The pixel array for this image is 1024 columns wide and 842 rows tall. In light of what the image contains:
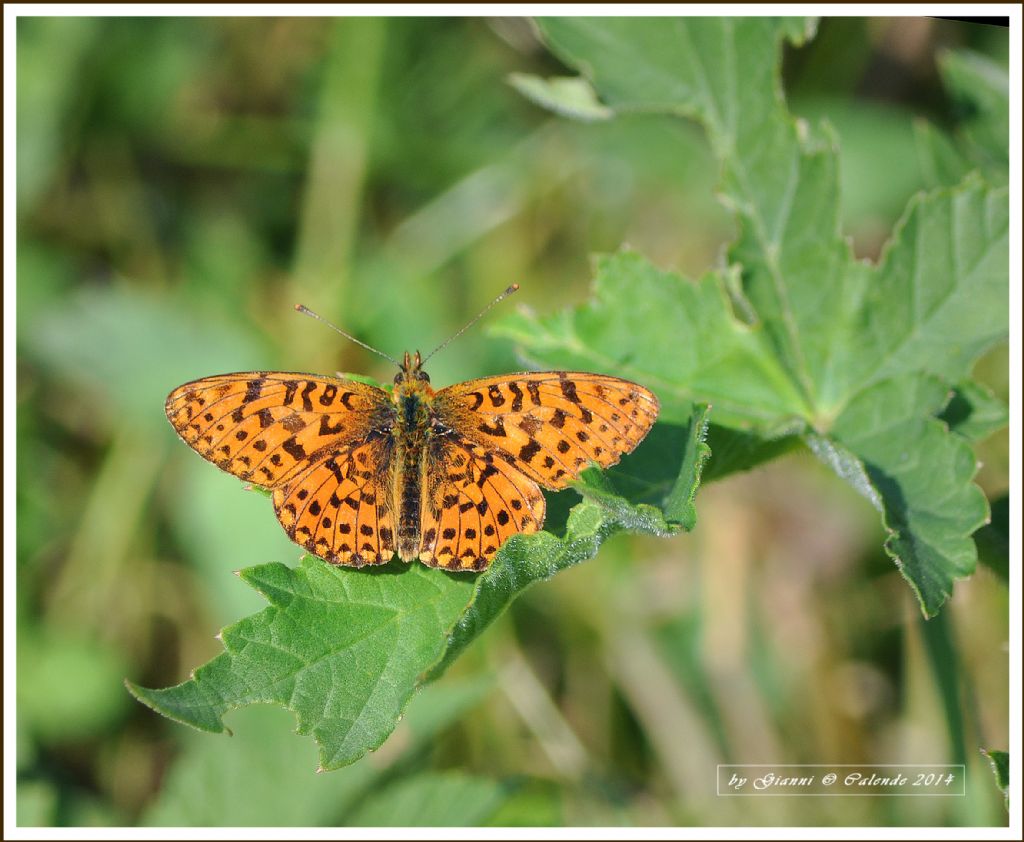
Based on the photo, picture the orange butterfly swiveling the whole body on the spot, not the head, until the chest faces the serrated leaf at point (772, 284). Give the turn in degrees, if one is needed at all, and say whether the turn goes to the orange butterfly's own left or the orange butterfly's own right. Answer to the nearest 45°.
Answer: approximately 90° to the orange butterfly's own right

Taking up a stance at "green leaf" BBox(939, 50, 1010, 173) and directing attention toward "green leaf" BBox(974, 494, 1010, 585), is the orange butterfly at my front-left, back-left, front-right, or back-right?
front-right

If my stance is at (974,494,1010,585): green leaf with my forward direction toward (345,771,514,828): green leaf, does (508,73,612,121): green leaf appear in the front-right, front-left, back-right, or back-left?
front-right

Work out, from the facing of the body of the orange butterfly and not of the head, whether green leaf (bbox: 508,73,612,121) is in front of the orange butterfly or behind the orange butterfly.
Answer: in front

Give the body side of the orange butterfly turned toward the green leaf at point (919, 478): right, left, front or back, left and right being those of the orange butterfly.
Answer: right

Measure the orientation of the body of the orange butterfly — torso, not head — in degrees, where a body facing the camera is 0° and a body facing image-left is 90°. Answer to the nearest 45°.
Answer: approximately 180°

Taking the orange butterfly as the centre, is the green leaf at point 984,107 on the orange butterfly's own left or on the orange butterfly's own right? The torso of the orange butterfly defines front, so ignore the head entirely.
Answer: on the orange butterfly's own right

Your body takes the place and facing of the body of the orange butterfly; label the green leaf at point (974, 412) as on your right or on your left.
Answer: on your right

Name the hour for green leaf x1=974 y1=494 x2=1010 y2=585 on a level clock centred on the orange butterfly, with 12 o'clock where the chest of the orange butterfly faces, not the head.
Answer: The green leaf is roughly at 3 o'clock from the orange butterfly.
